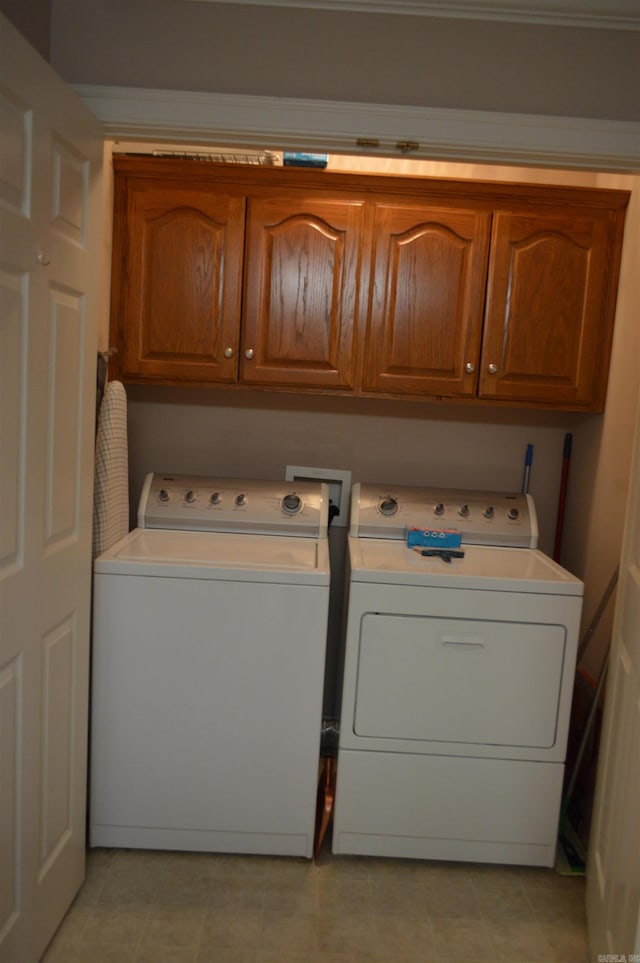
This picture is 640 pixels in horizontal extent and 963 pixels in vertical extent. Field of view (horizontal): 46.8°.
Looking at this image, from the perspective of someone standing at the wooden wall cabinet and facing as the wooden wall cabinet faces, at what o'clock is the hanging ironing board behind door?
The hanging ironing board behind door is roughly at 2 o'clock from the wooden wall cabinet.

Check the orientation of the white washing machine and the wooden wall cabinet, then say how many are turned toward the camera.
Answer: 2

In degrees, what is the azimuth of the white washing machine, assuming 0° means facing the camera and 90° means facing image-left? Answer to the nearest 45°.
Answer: approximately 0°

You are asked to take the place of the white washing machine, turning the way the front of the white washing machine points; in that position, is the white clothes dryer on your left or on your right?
on your left

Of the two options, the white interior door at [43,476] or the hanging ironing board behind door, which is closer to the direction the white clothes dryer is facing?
the white interior door

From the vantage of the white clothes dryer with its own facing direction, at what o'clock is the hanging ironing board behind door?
The hanging ironing board behind door is roughly at 3 o'clock from the white clothes dryer.

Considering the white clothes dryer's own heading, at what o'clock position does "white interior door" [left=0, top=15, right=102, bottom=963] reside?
The white interior door is roughly at 2 o'clock from the white clothes dryer.
